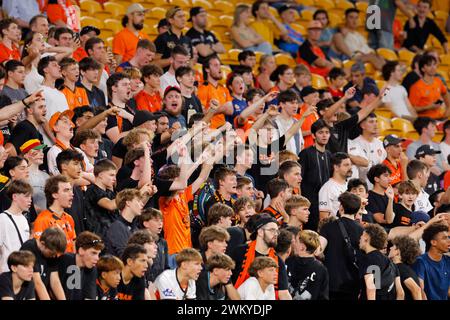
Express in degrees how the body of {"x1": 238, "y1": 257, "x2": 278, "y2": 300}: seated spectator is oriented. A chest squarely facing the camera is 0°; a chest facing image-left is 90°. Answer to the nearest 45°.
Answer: approximately 315°

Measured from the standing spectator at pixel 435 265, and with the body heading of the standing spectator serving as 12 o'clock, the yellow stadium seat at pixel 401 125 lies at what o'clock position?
The yellow stadium seat is roughly at 7 o'clock from the standing spectator.

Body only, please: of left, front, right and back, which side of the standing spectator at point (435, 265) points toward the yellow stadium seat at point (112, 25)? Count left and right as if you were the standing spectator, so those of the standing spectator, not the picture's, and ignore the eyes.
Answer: back

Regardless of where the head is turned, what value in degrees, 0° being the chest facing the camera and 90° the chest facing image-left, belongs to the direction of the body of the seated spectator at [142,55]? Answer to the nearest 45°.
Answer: approximately 315°

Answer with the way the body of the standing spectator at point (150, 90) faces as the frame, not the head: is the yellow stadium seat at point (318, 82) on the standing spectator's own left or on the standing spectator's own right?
on the standing spectator's own left

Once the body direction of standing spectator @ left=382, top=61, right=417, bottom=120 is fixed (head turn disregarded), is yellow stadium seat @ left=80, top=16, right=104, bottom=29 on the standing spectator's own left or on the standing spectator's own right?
on the standing spectator's own right

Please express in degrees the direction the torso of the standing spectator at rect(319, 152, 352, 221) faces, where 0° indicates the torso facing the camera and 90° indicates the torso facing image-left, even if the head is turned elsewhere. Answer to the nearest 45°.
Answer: approximately 315°

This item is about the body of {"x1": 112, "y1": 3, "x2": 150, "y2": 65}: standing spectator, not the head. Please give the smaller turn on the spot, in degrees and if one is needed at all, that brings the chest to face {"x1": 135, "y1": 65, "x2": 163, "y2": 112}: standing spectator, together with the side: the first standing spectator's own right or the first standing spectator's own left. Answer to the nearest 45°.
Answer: approximately 45° to the first standing spectator's own right

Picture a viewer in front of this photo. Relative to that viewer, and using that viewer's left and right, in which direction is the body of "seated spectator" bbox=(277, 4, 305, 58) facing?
facing the viewer and to the right of the viewer

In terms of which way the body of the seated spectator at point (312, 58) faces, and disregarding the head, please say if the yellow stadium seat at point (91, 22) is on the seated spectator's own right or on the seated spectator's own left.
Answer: on the seated spectator's own right

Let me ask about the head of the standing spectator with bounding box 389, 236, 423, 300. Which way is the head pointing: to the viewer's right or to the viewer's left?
to the viewer's left
